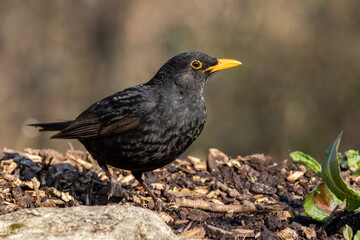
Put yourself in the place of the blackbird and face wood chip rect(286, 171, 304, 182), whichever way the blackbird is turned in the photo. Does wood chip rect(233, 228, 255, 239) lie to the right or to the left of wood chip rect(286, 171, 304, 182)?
right

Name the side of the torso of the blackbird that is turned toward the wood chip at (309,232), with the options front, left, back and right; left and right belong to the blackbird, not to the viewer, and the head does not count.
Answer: front

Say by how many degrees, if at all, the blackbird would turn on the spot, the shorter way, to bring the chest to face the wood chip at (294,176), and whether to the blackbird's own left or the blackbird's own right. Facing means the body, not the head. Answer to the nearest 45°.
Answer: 0° — it already faces it

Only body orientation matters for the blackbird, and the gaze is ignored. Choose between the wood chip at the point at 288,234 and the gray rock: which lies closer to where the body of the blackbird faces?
the wood chip

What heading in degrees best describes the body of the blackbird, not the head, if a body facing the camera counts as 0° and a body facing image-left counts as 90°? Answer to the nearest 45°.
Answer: approximately 270°

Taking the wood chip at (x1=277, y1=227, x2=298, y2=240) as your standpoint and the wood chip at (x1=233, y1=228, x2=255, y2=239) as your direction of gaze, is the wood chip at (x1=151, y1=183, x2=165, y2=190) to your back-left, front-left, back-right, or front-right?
front-right

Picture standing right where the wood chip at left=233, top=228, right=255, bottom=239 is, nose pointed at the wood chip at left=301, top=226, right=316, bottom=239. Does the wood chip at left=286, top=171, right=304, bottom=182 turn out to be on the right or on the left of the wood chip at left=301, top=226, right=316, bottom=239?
left

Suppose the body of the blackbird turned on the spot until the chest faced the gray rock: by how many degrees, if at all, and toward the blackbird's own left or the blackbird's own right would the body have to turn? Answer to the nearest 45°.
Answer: approximately 90° to the blackbird's own right

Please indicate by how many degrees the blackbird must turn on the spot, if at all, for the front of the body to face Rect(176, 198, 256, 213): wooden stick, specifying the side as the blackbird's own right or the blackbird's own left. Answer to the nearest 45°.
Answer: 0° — it already faces it

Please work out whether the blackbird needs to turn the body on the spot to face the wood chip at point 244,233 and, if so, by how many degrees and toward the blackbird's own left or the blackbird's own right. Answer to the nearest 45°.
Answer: approximately 45° to the blackbird's own right

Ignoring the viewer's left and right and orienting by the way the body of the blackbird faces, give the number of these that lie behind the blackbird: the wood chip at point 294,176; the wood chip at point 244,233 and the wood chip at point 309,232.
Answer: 0

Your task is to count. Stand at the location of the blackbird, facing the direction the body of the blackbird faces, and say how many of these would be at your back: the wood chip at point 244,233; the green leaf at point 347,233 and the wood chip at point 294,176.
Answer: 0

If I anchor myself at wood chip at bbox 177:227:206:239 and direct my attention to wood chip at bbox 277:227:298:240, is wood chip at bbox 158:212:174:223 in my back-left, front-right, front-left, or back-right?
back-left

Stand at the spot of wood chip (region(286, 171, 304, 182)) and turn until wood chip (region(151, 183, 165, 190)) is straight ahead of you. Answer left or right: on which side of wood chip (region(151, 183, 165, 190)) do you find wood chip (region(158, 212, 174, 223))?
left
